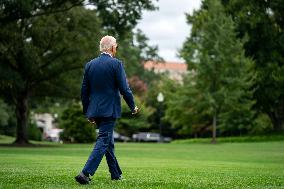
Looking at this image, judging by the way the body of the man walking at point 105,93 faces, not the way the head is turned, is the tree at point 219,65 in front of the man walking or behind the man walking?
in front

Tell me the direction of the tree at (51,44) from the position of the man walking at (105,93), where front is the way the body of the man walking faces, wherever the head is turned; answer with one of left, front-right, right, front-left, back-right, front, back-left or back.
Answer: front-left

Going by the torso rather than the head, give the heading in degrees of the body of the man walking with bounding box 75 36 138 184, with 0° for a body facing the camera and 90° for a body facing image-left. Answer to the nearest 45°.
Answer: approximately 225°

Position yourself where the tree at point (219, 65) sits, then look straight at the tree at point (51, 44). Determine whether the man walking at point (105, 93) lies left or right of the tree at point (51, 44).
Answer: left
